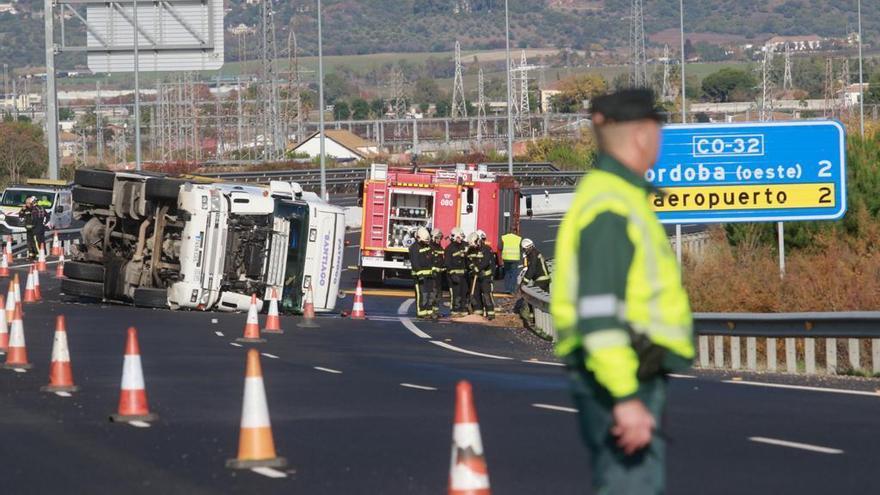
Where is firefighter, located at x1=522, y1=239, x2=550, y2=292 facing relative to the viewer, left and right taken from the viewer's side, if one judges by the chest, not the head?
facing to the left of the viewer

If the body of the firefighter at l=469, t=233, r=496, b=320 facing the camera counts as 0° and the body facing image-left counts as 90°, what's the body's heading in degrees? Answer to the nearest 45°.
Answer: approximately 45°
